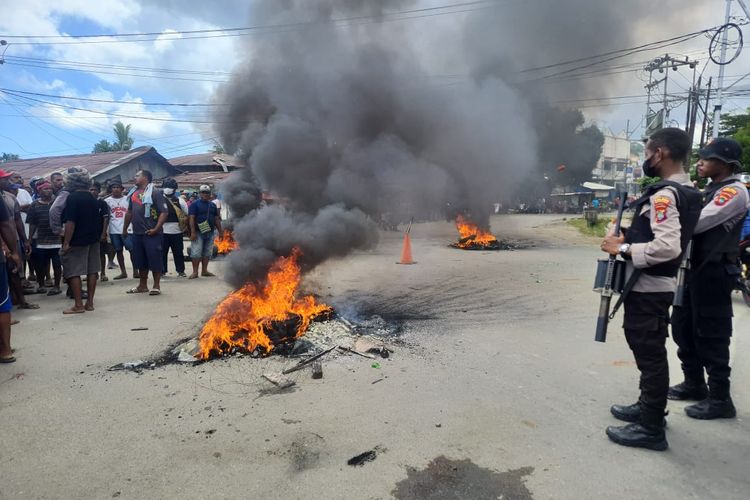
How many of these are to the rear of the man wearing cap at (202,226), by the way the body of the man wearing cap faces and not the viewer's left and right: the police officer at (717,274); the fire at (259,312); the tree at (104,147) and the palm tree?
2

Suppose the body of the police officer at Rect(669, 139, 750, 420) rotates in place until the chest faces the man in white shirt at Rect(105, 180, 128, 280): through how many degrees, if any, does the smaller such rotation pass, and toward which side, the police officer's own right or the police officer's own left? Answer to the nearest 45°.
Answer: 0° — they already face them

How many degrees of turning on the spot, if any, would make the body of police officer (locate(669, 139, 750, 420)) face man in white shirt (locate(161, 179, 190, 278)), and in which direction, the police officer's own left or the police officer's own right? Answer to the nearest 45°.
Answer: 0° — they already face them

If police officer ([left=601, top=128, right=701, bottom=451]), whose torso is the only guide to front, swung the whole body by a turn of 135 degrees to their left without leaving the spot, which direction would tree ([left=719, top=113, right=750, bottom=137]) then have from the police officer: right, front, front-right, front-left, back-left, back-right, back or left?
back-left

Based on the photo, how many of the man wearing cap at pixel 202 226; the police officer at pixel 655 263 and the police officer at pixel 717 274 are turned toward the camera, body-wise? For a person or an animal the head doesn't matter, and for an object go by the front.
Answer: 1

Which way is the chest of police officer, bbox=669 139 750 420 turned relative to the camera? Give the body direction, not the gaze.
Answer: to the viewer's left

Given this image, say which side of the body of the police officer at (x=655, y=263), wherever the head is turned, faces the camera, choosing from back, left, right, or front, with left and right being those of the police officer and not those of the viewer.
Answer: left

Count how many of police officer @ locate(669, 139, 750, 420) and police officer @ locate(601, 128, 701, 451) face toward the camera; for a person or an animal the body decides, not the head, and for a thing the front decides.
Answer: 0

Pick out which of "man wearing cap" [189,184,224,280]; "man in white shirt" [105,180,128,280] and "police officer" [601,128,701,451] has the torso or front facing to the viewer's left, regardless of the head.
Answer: the police officer

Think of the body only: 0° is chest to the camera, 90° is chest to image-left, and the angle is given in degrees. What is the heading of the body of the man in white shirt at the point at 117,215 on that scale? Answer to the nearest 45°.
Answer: approximately 0°

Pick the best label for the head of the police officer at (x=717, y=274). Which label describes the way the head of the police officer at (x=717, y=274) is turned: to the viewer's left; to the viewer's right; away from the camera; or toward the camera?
to the viewer's left

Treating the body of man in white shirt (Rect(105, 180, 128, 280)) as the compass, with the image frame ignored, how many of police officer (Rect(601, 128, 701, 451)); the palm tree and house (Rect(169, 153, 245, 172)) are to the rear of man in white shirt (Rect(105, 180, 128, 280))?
2

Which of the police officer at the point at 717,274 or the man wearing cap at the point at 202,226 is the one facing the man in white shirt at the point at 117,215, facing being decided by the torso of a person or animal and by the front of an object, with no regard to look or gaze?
the police officer
